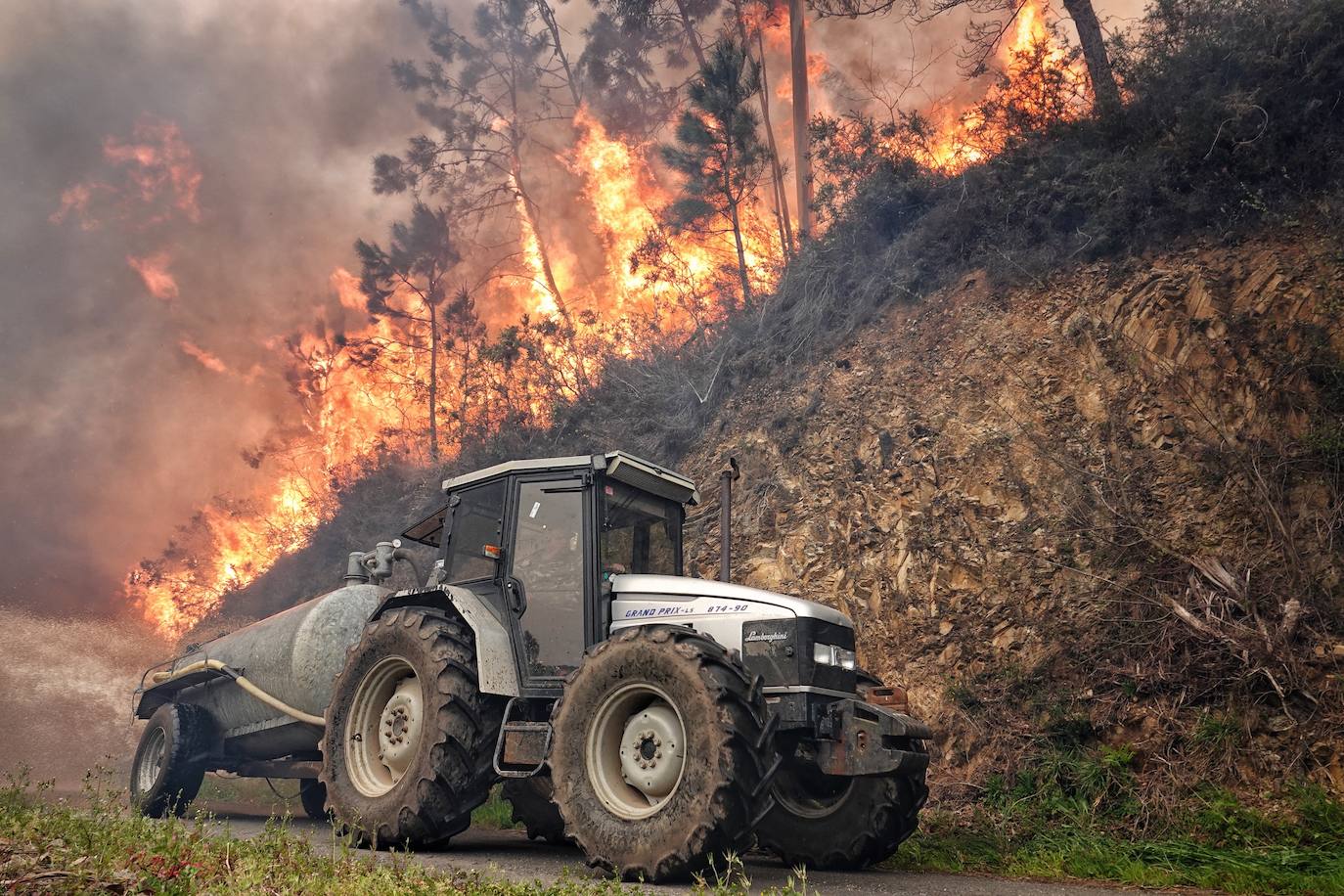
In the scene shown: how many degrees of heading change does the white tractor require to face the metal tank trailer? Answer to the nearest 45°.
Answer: approximately 180°

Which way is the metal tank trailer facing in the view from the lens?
facing the viewer and to the right of the viewer

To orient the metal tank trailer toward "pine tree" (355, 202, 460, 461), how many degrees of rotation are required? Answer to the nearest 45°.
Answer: approximately 135° to its left

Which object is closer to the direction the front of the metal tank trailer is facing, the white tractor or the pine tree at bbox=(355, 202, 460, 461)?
the white tractor

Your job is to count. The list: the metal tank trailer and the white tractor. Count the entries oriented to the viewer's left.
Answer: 0

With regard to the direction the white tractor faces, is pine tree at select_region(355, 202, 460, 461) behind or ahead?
behind

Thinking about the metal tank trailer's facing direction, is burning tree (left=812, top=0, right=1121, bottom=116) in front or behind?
in front

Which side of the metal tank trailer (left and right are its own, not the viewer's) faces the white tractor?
front
